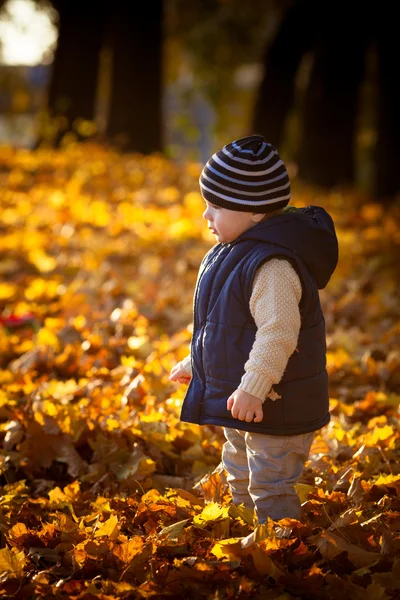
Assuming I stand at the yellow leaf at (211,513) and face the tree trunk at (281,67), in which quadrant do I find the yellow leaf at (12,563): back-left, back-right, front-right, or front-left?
back-left

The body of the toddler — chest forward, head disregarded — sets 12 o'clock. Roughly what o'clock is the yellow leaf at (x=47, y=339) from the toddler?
The yellow leaf is roughly at 2 o'clock from the toddler.

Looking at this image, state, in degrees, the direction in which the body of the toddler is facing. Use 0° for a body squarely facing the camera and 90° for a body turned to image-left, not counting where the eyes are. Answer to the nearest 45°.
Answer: approximately 90°

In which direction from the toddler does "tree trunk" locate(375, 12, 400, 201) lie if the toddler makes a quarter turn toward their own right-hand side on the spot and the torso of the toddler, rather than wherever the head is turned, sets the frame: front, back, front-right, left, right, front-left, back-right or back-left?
front

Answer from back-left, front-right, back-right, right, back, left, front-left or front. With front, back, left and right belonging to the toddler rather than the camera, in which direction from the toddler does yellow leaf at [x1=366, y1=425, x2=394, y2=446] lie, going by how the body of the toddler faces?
back-right

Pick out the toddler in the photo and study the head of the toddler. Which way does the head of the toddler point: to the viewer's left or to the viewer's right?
to the viewer's left
